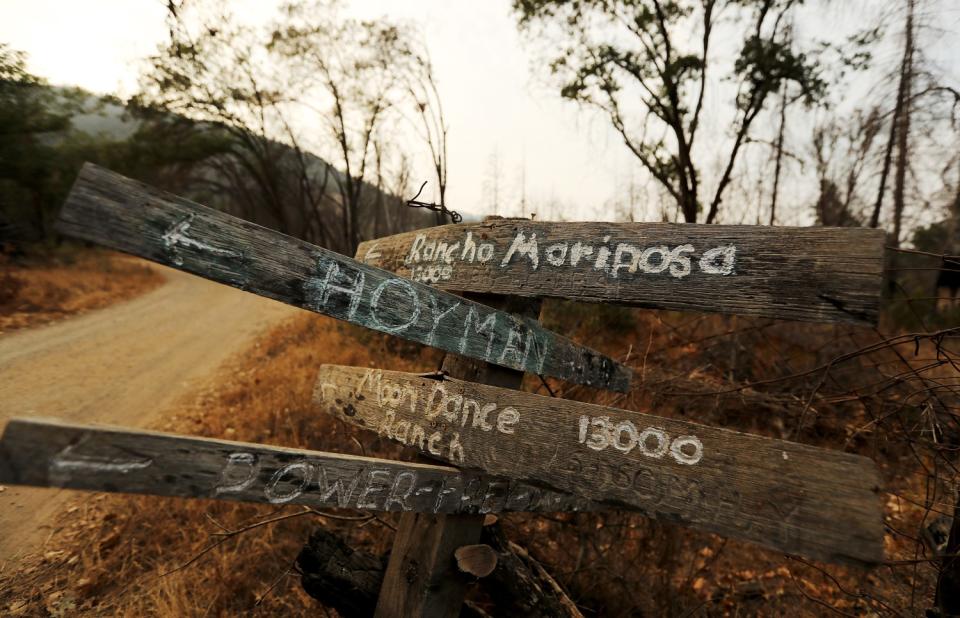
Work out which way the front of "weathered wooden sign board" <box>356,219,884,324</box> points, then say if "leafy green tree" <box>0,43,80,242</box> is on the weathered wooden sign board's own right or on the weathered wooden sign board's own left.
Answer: on the weathered wooden sign board's own right

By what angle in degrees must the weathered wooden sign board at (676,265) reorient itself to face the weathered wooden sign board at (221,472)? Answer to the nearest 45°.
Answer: approximately 90° to its right

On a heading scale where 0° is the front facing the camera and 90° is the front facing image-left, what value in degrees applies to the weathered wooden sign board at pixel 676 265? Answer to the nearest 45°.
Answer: approximately 0°

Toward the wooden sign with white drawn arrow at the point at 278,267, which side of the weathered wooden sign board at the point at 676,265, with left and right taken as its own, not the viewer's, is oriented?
right
